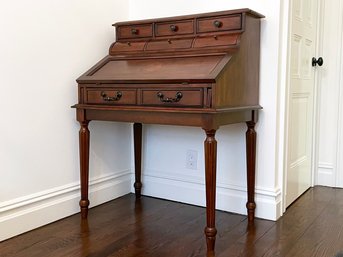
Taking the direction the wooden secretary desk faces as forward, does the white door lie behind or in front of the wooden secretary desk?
behind

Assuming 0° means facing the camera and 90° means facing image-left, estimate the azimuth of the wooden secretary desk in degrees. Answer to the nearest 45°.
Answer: approximately 45°
